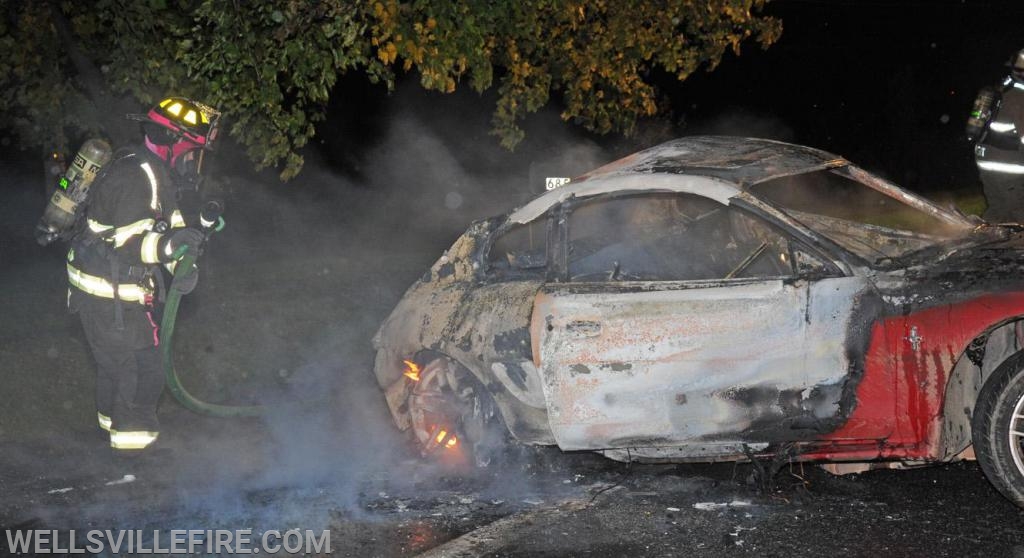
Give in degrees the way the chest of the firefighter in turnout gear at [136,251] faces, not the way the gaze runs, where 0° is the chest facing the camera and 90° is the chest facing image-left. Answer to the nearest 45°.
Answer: approximately 270°

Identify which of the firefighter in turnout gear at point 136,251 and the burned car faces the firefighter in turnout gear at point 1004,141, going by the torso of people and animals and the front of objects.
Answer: the firefighter in turnout gear at point 136,251

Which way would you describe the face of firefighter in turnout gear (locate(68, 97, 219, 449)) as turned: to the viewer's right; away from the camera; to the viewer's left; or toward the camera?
to the viewer's right

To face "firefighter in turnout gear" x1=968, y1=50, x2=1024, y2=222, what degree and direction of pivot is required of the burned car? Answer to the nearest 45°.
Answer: approximately 90° to its left

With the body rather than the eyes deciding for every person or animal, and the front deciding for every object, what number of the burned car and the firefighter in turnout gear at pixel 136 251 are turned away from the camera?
0

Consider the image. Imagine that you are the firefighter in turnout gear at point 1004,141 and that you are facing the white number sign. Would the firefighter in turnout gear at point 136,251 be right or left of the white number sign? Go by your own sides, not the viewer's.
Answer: left

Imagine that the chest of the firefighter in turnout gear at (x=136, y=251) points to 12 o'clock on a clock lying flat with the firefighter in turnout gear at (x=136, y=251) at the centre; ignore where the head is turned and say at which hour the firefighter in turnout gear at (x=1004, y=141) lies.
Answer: the firefighter in turnout gear at (x=1004, y=141) is roughly at 12 o'clock from the firefighter in turnout gear at (x=136, y=251).
